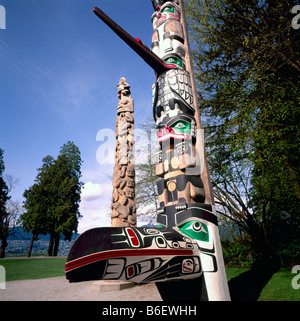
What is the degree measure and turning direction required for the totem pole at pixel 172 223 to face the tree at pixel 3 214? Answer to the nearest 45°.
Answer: approximately 90° to its right

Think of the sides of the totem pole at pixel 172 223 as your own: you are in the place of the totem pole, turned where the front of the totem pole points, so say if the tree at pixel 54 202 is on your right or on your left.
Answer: on your right

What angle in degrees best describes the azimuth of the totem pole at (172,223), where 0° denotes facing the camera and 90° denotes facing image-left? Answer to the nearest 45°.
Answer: approximately 45°

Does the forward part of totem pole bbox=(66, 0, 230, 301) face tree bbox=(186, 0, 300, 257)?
no
